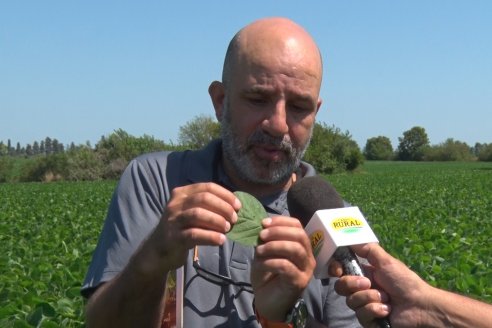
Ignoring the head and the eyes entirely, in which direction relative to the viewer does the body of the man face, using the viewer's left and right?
facing the viewer and to the right of the viewer
